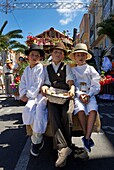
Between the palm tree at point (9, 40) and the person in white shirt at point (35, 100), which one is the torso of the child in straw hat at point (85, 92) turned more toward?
the person in white shirt

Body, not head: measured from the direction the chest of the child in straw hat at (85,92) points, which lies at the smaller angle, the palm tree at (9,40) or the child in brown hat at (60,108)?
the child in brown hat

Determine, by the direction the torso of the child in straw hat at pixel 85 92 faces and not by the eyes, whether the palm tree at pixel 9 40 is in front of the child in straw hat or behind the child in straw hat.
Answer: behind

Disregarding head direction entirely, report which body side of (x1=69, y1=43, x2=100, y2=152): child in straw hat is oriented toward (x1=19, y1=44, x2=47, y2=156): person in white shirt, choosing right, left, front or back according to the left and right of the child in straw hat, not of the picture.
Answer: right

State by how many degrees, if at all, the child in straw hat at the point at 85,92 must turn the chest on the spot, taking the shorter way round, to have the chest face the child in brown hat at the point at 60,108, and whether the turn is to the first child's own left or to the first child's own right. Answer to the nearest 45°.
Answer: approximately 45° to the first child's own right

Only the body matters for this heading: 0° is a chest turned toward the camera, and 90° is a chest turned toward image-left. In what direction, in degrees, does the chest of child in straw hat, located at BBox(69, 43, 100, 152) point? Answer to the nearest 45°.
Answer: approximately 0°

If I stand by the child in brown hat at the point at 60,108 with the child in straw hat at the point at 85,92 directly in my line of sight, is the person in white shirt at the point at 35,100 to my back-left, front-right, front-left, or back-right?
back-left

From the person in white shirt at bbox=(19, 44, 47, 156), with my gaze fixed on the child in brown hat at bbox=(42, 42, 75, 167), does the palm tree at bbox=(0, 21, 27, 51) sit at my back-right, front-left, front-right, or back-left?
back-left
